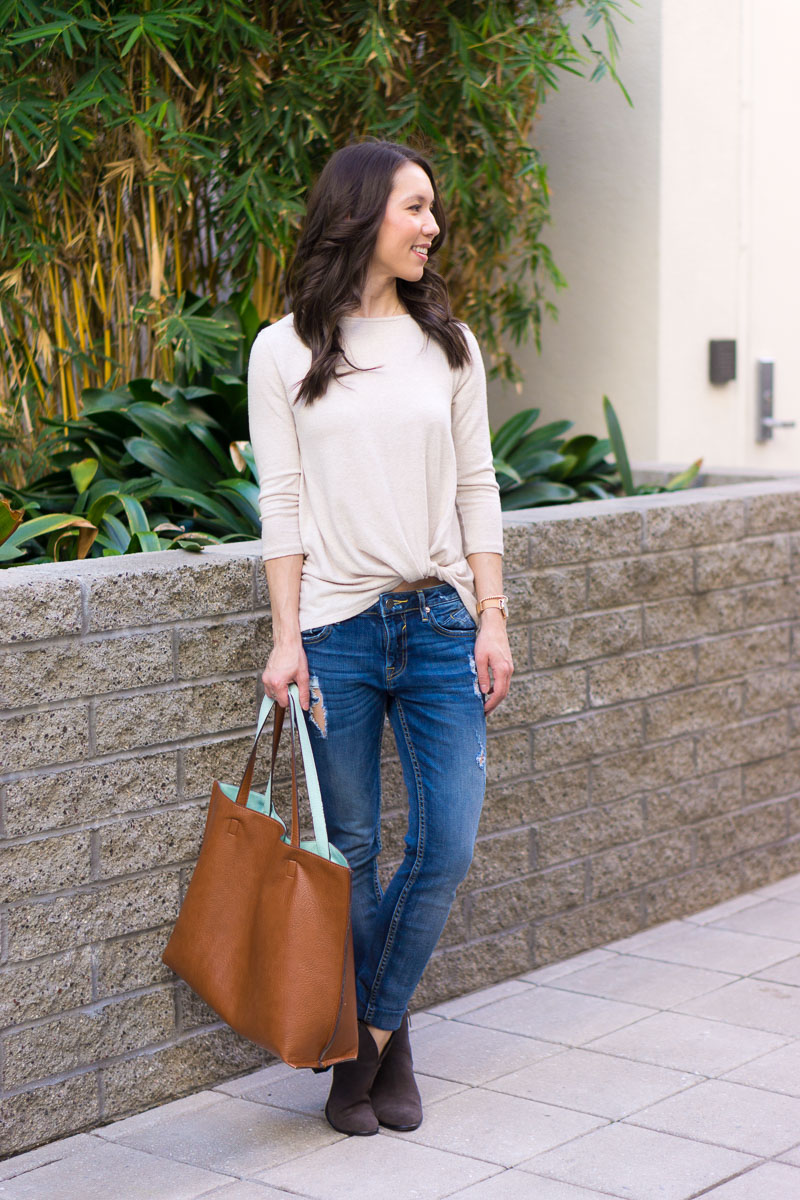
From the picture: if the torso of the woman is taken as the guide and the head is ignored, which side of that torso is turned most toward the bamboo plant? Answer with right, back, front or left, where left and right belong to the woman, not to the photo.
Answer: back

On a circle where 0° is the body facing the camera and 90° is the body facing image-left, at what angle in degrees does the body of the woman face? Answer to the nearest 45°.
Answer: approximately 0°
